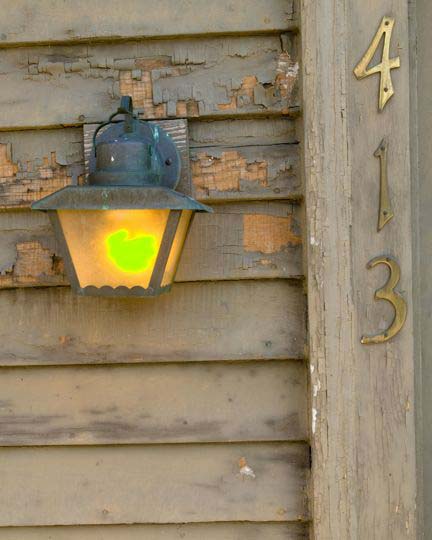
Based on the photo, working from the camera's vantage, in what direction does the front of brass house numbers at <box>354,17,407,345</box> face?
facing the viewer

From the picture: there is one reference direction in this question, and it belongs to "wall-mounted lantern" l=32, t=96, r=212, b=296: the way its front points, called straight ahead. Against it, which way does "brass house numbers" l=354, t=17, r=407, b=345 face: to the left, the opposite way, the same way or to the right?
the same way

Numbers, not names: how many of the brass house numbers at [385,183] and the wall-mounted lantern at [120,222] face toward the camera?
2
